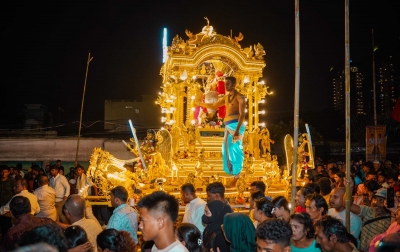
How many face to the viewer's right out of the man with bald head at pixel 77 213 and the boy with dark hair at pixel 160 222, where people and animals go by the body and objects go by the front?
0

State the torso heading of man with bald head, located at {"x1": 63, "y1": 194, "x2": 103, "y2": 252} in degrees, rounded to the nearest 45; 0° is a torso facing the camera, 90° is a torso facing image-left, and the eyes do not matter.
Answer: approximately 135°

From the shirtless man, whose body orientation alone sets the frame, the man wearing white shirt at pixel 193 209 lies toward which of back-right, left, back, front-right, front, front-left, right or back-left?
front-left

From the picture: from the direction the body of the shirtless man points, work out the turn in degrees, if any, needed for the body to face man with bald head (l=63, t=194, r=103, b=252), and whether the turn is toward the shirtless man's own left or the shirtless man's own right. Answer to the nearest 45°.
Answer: approximately 45° to the shirtless man's own left

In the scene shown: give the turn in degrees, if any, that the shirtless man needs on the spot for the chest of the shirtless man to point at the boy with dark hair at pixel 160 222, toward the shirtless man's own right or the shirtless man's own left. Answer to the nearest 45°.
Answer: approximately 45° to the shirtless man's own left

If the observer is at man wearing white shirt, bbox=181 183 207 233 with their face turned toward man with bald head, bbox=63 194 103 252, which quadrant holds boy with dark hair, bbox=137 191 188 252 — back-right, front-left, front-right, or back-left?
front-left

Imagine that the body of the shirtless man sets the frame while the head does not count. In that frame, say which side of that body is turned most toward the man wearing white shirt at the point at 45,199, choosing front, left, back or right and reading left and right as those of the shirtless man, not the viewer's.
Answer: front

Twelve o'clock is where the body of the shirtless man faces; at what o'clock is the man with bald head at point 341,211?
The man with bald head is roughly at 10 o'clock from the shirtless man.

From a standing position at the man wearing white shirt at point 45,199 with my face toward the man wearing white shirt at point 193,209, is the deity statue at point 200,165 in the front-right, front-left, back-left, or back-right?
front-left

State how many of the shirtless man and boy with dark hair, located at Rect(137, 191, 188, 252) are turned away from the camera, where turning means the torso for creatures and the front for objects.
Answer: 0

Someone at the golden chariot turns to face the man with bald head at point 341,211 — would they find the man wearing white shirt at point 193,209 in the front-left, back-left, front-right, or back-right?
front-right

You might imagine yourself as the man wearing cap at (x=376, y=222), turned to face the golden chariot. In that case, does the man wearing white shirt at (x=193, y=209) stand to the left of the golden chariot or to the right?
left
